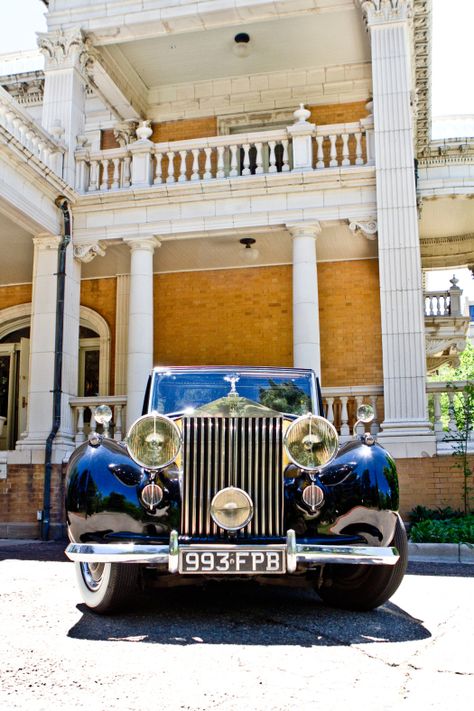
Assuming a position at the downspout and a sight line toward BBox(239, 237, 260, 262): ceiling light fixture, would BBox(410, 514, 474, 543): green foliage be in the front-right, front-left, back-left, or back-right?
front-right

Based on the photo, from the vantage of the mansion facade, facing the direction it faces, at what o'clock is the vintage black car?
The vintage black car is roughly at 12 o'clock from the mansion facade.

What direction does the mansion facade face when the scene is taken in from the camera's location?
facing the viewer

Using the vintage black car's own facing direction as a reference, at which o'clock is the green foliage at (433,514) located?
The green foliage is roughly at 7 o'clock from the vintage black car.

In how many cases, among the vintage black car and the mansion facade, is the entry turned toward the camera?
2

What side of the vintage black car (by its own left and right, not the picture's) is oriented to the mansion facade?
back

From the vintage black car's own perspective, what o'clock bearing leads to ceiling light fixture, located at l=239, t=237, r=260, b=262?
The ceiling light fixture is roughly at 6 o'clock from the vintage black car.

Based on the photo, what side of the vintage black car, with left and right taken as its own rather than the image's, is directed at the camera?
front

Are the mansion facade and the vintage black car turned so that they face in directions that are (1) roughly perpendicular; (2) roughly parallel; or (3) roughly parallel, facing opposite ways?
roughly parallel
